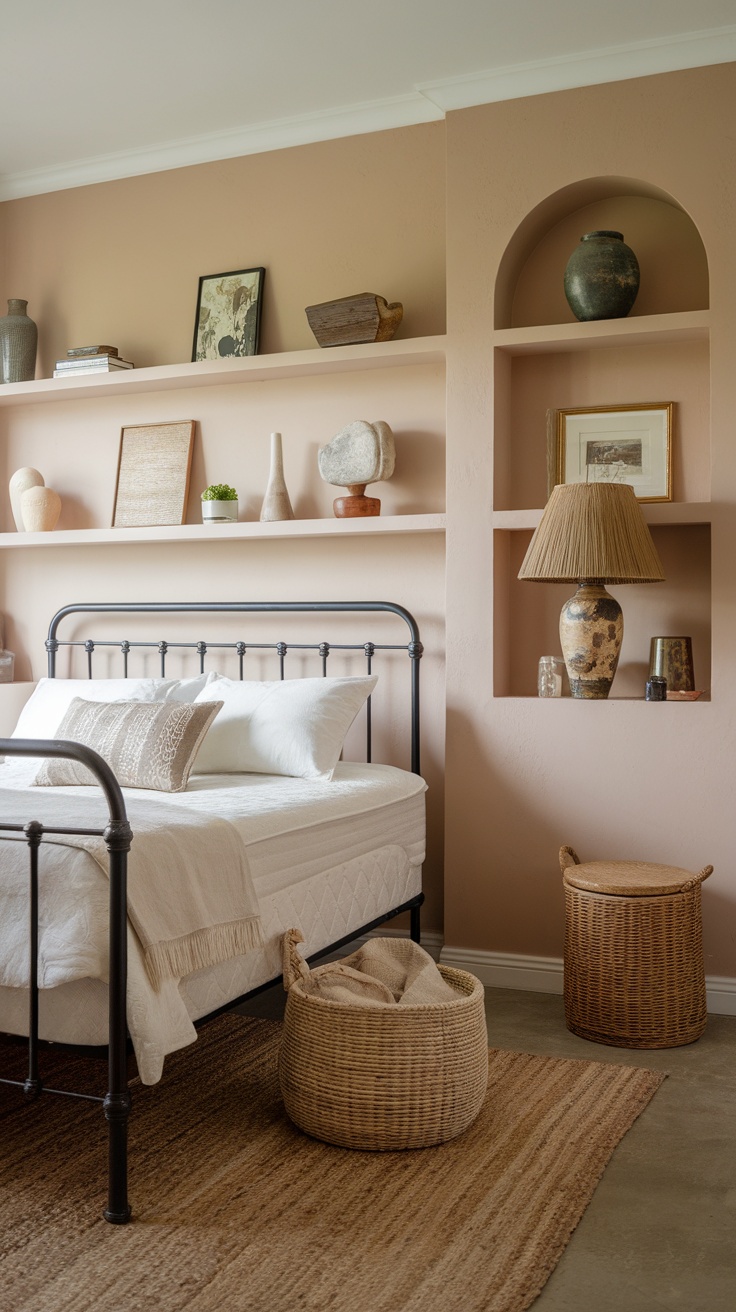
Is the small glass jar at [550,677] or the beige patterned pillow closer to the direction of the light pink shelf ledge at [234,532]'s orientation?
the beige patterned pillow

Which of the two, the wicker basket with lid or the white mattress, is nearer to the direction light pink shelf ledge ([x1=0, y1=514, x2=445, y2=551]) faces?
the white mattress

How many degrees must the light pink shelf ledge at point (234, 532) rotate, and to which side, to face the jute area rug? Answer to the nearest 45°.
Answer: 0° — it already faces it

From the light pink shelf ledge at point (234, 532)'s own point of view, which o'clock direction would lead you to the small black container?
The small black container is roughly at 10 o'clock from the light pink shelf ledge.

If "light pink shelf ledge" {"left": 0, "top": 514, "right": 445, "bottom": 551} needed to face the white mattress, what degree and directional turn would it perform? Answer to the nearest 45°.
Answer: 0° — it already faces it

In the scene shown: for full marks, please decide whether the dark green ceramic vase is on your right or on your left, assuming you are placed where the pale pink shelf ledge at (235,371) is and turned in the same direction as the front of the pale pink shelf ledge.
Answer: on your left

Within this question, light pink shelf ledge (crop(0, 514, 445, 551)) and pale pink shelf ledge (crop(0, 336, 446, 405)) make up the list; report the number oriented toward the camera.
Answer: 2
